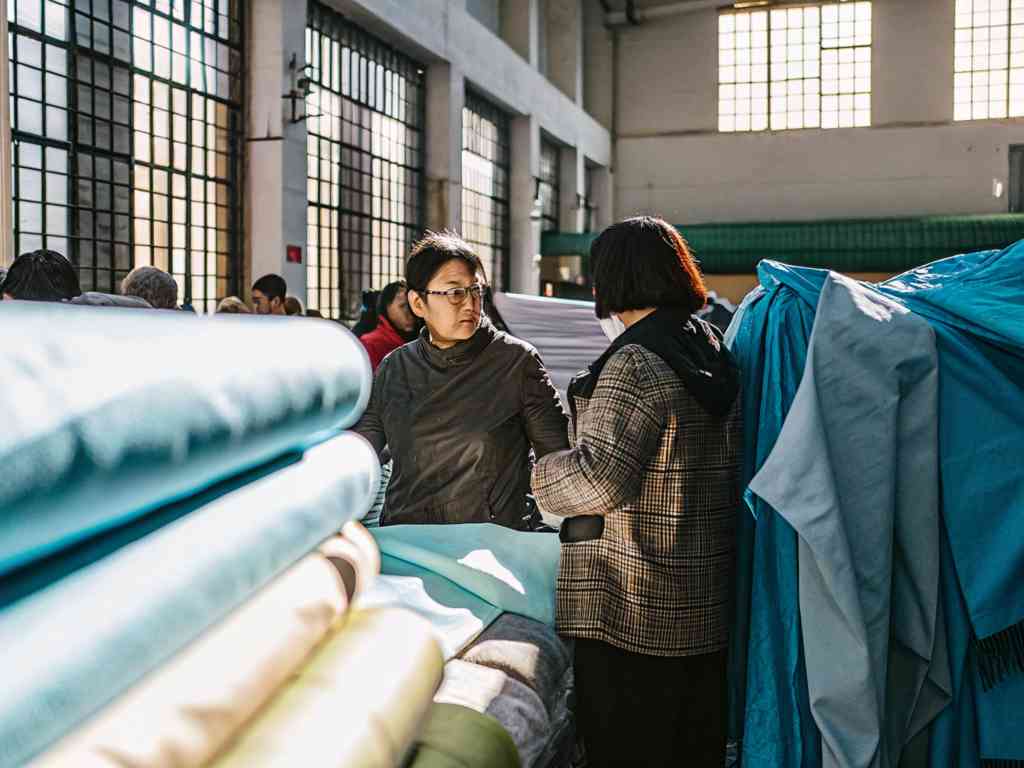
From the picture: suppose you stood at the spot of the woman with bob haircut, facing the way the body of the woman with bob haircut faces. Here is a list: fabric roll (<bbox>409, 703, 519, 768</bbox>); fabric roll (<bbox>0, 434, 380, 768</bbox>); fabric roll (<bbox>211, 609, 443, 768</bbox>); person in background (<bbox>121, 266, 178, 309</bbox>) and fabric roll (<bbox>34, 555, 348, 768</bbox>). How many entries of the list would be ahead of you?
1

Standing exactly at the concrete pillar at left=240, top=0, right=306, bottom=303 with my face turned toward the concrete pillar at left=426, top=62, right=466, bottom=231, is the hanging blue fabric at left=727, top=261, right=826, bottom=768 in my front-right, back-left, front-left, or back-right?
back-right

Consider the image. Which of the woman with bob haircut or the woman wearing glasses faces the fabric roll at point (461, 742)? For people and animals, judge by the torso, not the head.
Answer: the woman wearing glasses

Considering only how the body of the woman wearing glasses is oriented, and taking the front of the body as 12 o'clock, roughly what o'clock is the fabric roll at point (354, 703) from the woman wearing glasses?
The fabric roll is roughly at 12 o'clock from the woman wearing glasses.

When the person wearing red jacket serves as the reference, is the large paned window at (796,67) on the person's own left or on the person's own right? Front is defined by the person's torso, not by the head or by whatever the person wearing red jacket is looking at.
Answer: on the person's own left

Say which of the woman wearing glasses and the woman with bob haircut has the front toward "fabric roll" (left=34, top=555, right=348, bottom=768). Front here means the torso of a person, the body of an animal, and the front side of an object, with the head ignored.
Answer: the woman wearing glasses

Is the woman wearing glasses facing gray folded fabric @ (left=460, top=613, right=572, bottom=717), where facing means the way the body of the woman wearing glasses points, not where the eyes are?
yes

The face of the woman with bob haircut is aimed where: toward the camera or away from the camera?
away from the camera

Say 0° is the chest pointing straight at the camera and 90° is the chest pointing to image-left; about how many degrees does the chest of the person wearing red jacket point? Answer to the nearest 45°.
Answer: approximately 315°

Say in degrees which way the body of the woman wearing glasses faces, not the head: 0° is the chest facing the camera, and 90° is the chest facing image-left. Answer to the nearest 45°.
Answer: approximately 0°

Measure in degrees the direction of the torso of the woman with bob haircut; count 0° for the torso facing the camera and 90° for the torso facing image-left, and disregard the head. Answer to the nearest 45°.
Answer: approximately 135°

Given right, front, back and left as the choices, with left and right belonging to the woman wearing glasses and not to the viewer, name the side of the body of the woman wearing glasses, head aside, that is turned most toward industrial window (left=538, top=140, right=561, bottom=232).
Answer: back

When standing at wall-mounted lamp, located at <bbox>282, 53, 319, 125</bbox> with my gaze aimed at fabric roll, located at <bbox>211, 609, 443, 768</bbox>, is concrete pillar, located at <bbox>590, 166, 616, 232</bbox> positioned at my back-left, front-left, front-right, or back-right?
back-left

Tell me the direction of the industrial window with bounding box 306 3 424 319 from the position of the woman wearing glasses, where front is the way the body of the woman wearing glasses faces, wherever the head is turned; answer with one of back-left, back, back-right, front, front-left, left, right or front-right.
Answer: back

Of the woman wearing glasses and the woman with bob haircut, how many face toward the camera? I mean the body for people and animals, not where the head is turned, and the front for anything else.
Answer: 1
